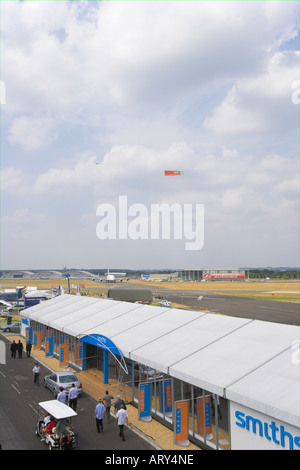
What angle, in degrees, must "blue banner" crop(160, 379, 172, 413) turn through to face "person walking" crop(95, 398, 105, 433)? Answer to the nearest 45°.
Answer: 0° — it already faces them

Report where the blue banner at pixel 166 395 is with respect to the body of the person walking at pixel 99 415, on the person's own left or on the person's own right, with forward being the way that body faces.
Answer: on the person's own right

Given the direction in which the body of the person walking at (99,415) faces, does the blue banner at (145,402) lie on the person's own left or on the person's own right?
on the person's own right

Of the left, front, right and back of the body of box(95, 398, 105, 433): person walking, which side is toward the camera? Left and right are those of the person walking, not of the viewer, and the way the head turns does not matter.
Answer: back

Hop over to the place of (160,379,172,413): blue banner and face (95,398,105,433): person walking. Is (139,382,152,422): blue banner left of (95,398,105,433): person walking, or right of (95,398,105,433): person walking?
right

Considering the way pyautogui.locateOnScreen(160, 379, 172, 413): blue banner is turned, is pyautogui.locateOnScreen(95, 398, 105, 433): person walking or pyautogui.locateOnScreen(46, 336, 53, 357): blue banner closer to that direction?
the person walking

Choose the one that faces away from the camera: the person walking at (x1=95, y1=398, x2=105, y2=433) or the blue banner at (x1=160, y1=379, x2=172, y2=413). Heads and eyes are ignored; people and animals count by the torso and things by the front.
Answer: the person walking

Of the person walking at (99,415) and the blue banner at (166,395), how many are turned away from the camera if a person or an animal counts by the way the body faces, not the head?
1

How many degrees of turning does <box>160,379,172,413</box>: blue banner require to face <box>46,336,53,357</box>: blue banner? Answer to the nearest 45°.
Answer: approximately 90° to its right
